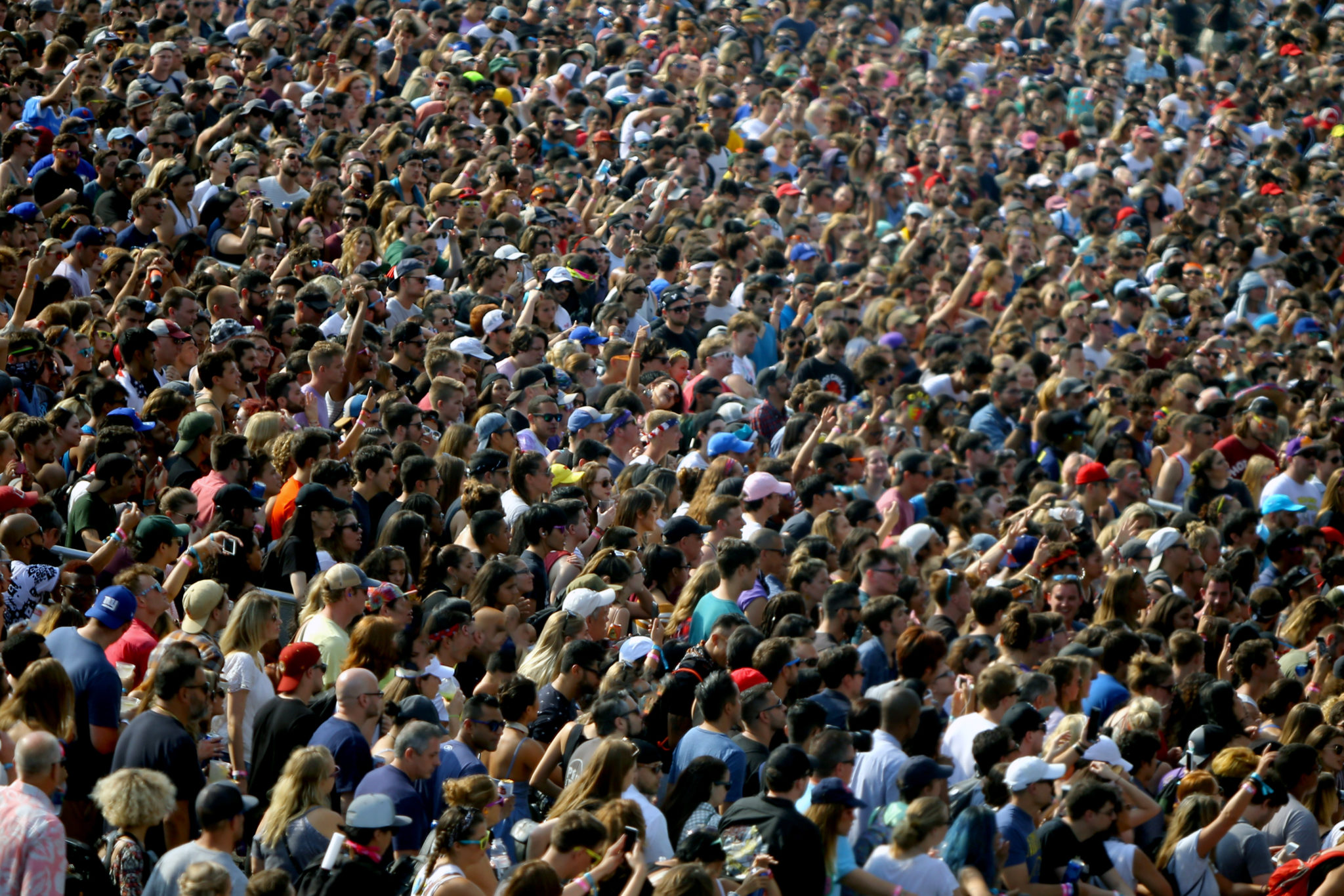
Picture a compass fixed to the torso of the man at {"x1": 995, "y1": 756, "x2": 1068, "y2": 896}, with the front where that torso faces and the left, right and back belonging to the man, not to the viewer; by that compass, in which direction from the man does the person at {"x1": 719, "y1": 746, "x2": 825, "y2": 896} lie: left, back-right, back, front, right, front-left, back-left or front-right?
back-right
